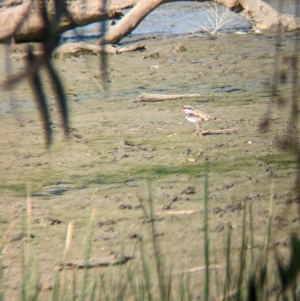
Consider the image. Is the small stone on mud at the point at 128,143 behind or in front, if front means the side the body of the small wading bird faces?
in front

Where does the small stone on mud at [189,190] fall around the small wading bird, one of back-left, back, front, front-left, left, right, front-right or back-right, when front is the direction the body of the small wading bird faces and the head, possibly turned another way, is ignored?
left

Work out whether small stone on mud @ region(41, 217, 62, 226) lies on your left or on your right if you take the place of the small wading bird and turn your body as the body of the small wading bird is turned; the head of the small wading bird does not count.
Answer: on your left

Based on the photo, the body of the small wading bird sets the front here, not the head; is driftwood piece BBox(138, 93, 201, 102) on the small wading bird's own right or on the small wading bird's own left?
on the small wading bird's own right

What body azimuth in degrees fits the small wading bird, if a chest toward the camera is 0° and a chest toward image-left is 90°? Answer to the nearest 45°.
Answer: approximately 90°

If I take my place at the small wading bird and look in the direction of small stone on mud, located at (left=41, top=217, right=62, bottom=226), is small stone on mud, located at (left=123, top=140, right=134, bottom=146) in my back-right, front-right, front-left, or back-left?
front-right
